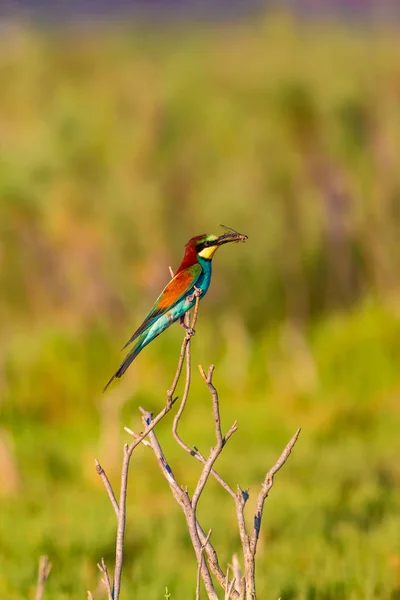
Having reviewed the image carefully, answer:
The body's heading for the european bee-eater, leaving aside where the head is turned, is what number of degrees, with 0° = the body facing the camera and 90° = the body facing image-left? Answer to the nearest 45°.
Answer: approximately 270°
